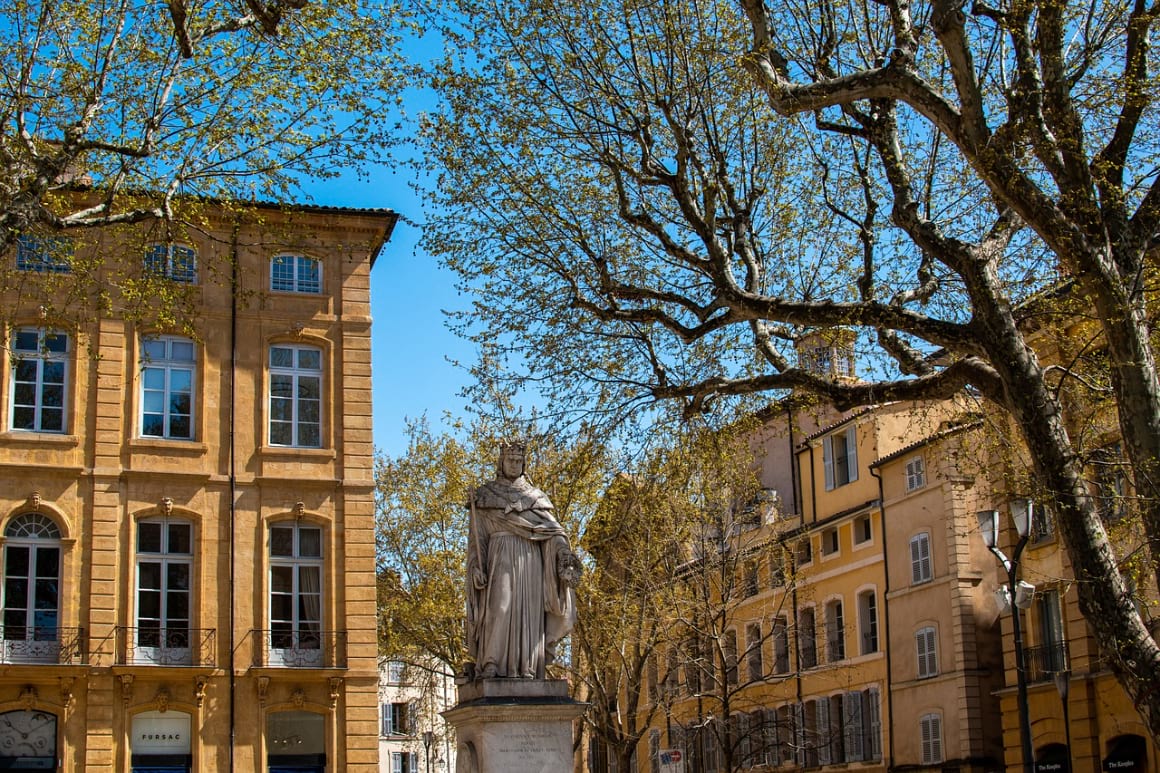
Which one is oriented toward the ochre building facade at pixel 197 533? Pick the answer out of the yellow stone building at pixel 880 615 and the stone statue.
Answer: the yellow stone building

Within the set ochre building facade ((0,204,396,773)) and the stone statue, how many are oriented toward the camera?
2

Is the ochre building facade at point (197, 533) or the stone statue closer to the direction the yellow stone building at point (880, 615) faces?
the ochre building facade

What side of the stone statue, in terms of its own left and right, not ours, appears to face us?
front

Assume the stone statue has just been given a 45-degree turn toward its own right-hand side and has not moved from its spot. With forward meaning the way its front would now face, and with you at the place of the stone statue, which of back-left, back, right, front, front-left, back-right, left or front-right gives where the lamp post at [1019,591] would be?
back

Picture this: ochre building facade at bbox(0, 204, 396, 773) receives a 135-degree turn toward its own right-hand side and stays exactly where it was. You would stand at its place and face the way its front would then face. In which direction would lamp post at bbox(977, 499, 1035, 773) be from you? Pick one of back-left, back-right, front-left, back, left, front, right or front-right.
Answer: back

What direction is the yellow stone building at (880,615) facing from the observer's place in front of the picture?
facing the viewer and to the left of the viewer

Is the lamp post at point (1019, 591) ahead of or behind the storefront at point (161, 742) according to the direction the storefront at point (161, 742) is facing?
ahead

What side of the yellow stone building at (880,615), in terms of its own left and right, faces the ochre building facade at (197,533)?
front

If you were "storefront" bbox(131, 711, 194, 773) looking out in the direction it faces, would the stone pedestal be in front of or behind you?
in front

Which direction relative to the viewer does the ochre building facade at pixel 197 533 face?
toward the camera

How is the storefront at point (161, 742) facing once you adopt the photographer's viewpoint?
facing the viewer

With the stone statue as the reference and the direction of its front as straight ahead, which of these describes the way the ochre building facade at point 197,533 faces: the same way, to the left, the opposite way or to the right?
the same way
